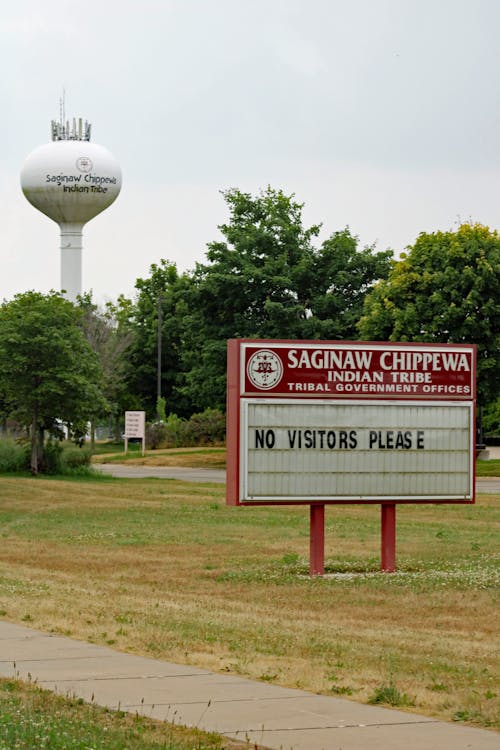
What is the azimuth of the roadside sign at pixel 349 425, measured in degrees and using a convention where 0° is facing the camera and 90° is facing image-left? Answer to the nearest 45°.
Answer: approximately 315°

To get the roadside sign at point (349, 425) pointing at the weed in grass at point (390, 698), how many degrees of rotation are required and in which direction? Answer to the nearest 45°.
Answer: approximately 45° to its right
